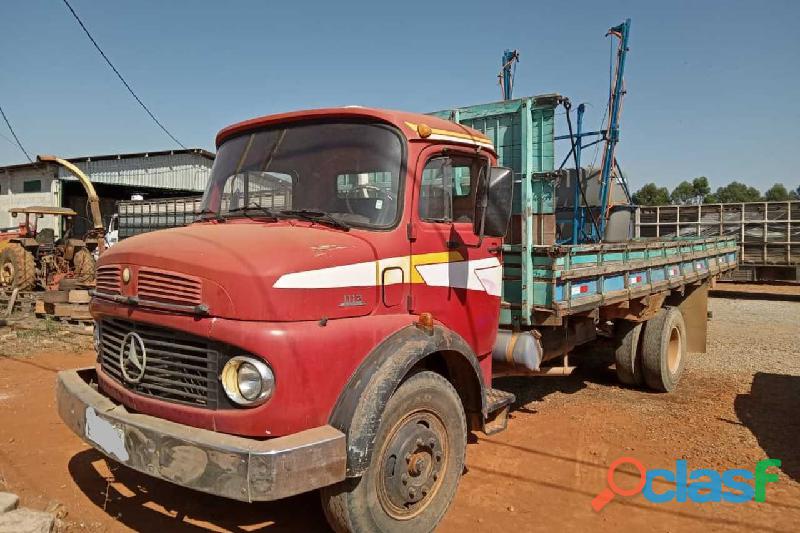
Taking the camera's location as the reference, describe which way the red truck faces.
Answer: facing the viewer and to the left of the viewer

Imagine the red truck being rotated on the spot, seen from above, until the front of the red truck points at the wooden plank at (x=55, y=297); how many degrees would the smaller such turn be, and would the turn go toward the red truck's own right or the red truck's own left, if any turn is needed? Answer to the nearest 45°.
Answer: approximately 90° to the red truck's own right

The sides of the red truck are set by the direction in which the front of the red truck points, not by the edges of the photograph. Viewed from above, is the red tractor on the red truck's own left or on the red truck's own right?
on the red truck's own right

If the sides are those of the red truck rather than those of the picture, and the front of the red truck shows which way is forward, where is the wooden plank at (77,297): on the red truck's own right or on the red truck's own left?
on the red truck's own right
